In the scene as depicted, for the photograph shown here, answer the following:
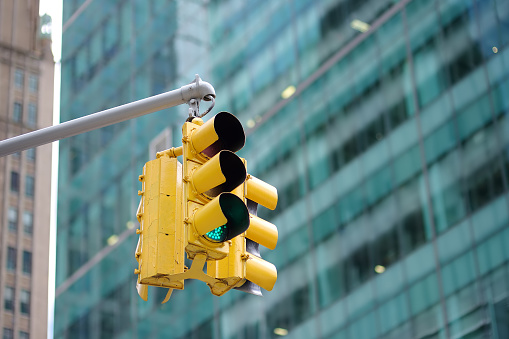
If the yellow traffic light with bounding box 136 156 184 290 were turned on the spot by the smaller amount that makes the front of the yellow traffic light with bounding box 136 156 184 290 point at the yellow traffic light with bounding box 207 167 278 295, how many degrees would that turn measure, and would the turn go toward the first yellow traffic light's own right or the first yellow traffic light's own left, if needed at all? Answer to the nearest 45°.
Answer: approximately 90° to the first yellow traffic light's own right
